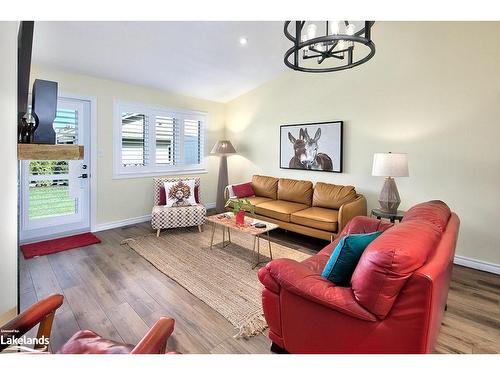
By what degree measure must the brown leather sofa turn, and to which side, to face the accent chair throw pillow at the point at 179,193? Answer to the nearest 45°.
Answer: approximately 45° to its right

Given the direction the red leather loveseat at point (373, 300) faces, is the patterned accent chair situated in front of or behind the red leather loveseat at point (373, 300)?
in front

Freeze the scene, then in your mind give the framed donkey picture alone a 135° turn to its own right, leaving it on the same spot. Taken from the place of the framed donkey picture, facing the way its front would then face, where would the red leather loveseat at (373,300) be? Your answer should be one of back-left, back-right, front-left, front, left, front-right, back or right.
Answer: back

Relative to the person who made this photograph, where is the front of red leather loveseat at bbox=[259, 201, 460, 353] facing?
facing away from the viewer and to the left of the viewer

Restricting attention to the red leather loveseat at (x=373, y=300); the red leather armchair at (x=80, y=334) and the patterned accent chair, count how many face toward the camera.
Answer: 1

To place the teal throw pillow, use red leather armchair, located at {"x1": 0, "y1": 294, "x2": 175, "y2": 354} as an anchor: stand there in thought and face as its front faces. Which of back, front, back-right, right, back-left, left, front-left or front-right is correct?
front-right

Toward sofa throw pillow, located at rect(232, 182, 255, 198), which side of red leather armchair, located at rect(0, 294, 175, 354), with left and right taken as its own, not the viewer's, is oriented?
front

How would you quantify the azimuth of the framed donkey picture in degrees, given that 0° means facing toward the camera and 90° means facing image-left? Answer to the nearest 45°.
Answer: approximately 45°

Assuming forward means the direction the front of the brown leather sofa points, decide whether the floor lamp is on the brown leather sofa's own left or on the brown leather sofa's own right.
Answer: on the brown leather sofa's own right

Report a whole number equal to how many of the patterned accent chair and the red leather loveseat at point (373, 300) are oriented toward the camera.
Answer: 1

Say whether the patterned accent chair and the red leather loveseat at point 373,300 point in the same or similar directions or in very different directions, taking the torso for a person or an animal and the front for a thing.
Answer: very different directions

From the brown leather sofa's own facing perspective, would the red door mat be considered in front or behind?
in front

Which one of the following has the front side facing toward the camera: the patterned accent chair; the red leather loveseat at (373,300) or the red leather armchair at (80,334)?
the patterned accent chair

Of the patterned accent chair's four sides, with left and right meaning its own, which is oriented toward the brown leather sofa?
left
